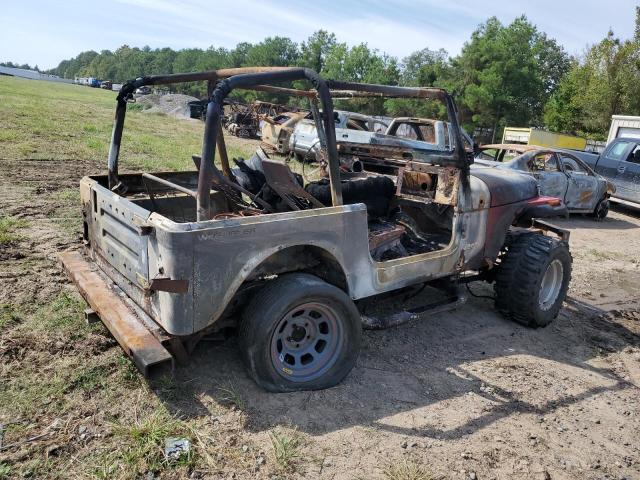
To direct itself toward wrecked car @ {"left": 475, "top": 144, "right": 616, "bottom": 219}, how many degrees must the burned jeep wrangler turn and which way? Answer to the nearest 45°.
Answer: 0° — it already faces it

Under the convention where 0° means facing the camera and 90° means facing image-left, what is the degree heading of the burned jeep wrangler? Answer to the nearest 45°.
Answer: approximately 225°

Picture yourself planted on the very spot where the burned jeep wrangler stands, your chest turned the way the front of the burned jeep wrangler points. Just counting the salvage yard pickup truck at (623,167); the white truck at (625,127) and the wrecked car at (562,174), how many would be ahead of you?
3

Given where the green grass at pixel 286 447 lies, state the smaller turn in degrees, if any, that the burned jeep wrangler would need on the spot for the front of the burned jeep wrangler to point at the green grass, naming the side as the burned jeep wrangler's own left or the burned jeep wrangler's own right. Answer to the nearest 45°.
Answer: approximately 135° to the burned jeep wrangler's own right

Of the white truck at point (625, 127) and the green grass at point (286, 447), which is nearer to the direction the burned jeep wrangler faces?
the white truck

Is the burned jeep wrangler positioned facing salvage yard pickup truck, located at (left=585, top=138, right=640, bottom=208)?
yes

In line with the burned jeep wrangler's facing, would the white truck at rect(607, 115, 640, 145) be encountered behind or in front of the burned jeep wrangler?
in front
